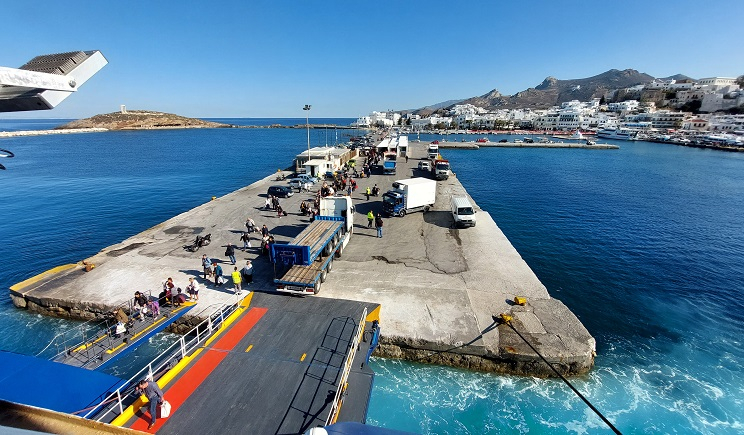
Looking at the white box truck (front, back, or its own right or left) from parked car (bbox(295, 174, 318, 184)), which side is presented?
right

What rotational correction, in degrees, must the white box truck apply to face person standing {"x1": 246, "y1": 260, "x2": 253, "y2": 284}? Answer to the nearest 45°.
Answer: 0° — it already faces them

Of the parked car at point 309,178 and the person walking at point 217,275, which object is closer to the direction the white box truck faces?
the person walking

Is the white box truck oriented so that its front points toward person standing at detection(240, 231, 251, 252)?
yes

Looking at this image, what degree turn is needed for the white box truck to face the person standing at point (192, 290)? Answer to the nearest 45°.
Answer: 0° — it already faces them

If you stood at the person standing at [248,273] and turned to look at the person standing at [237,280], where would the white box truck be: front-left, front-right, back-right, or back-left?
back-left

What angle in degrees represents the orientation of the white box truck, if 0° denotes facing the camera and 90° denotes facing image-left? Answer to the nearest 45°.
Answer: approximately 45°

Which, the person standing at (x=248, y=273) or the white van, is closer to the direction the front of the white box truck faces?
the person standing

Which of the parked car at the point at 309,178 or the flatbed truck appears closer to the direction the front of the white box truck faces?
the flatbed truck

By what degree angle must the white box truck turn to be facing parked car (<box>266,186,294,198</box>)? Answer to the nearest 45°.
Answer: approximately 45° to its right
